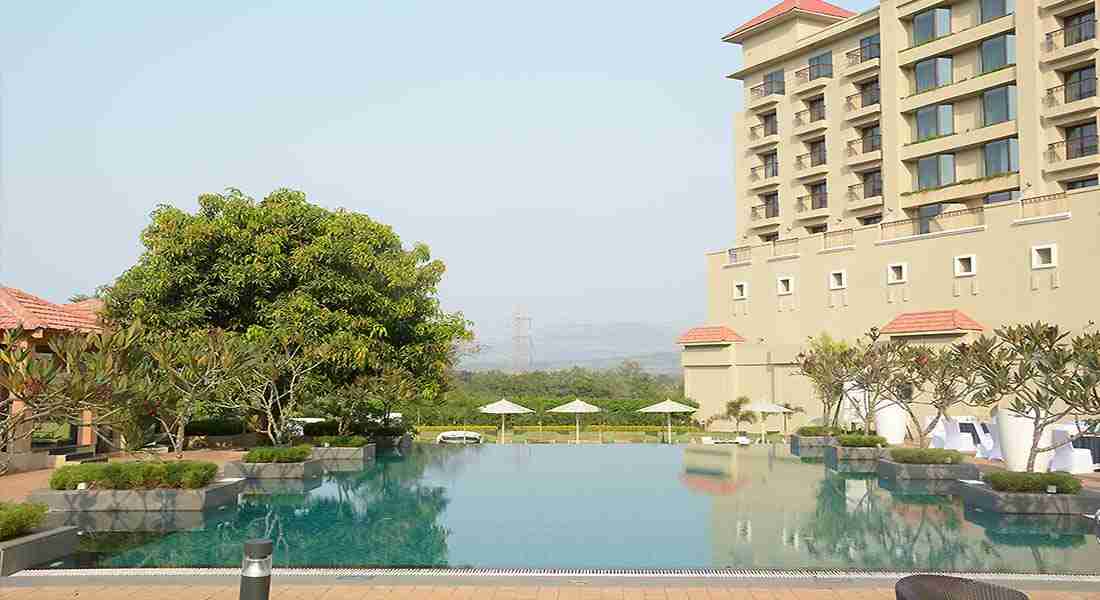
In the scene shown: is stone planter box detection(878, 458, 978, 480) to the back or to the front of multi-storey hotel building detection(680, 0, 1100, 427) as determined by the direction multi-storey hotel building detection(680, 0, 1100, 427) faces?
to the front

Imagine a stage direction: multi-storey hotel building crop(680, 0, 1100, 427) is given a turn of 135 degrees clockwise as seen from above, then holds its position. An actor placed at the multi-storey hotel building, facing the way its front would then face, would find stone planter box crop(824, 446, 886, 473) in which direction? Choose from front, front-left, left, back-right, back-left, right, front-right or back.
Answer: back

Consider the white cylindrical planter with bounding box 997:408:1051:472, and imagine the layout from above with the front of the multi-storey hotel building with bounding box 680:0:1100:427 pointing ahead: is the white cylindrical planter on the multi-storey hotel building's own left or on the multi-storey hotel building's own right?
on the multi-storey hotel building's own left

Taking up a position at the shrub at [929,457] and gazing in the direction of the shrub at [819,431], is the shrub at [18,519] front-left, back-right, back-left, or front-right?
back-left

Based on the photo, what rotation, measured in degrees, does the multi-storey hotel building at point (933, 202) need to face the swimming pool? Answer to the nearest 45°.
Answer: approximately 45° to its left

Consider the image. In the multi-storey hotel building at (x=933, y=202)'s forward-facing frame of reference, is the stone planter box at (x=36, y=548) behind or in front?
in front

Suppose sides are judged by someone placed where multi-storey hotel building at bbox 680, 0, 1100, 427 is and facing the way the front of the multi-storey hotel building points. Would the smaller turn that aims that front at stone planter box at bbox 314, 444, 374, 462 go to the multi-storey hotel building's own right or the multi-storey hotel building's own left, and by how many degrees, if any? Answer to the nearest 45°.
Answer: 0° — it already faces it

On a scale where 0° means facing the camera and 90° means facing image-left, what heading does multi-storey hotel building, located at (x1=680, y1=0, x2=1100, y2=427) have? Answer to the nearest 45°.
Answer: approximately 45°

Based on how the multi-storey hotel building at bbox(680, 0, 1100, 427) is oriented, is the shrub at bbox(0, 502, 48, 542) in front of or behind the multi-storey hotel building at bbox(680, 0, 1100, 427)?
in front

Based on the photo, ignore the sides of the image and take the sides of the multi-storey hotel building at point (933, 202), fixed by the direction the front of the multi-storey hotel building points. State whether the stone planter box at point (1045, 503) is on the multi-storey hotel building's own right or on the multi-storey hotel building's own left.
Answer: on the multi-storey hotel building's own left

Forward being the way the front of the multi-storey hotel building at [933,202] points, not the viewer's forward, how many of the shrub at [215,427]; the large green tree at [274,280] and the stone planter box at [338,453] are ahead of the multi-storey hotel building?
3

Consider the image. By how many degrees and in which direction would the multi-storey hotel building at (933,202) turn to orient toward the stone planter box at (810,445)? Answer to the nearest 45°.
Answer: approximately 45° to its left

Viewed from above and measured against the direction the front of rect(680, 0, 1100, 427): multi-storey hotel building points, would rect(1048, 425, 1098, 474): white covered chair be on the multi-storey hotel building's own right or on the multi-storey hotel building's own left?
on the multi-storey hotel building's own left
